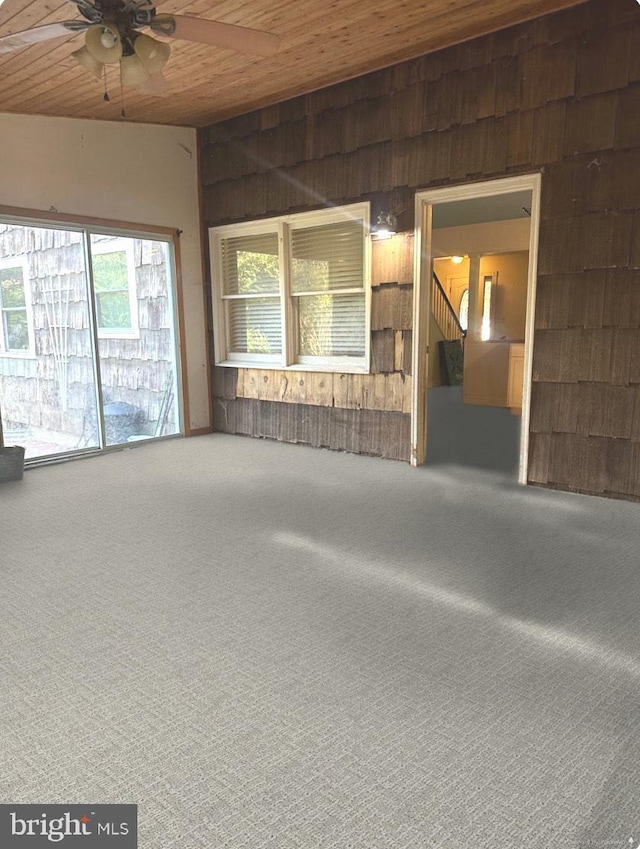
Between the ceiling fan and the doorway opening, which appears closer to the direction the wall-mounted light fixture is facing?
the ceiling fan

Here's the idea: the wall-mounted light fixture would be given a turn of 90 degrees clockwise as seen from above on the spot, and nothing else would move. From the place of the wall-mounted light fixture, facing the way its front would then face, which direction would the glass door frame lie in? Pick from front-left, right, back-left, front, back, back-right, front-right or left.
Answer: front-left

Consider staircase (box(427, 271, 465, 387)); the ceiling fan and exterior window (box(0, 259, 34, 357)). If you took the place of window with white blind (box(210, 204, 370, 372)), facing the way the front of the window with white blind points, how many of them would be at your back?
1

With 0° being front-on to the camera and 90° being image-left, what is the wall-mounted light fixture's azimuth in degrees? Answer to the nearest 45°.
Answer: approximately 45°

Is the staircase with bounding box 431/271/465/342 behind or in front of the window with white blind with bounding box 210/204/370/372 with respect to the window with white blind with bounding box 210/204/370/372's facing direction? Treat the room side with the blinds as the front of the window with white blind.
behind

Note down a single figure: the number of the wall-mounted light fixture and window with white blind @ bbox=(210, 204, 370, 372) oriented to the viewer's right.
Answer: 0

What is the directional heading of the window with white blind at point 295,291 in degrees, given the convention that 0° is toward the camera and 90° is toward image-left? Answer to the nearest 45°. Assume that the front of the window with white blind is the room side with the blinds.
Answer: approximately 45°

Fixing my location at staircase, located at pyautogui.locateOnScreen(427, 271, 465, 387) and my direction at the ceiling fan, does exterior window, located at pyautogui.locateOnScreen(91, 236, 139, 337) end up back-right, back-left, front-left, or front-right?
front-right

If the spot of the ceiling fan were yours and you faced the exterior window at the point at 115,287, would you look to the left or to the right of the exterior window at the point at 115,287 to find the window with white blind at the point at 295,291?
right

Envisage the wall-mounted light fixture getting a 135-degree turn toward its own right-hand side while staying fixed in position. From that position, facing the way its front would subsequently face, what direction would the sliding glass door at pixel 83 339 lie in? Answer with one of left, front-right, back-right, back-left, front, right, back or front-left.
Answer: left

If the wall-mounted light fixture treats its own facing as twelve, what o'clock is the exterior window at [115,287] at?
The exterior window is roughly at 2 o'clock from the wall-mounted light fixture.

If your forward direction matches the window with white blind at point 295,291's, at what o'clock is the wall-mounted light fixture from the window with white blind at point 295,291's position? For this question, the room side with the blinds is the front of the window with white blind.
The wall-mounted light fixture is roughly at 9 o'clock from the window with white blind.

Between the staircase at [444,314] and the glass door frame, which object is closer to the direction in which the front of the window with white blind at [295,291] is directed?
the glass door frame

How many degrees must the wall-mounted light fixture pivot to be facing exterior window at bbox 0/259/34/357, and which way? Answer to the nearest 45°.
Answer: approximately 45° to its right
